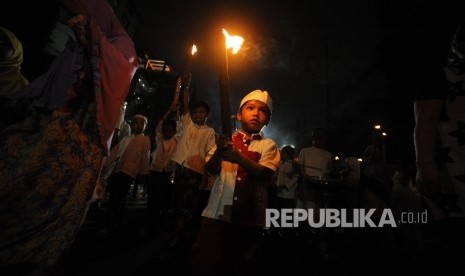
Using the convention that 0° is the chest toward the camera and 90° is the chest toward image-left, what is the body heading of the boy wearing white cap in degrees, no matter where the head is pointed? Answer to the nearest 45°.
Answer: approximately 0°

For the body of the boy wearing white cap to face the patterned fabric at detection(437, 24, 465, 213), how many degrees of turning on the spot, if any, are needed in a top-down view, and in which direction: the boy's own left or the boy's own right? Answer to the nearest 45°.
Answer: approximately 90° to the boy's own left

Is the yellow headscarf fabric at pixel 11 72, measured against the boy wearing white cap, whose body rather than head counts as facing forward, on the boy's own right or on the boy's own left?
on the boy's own right
